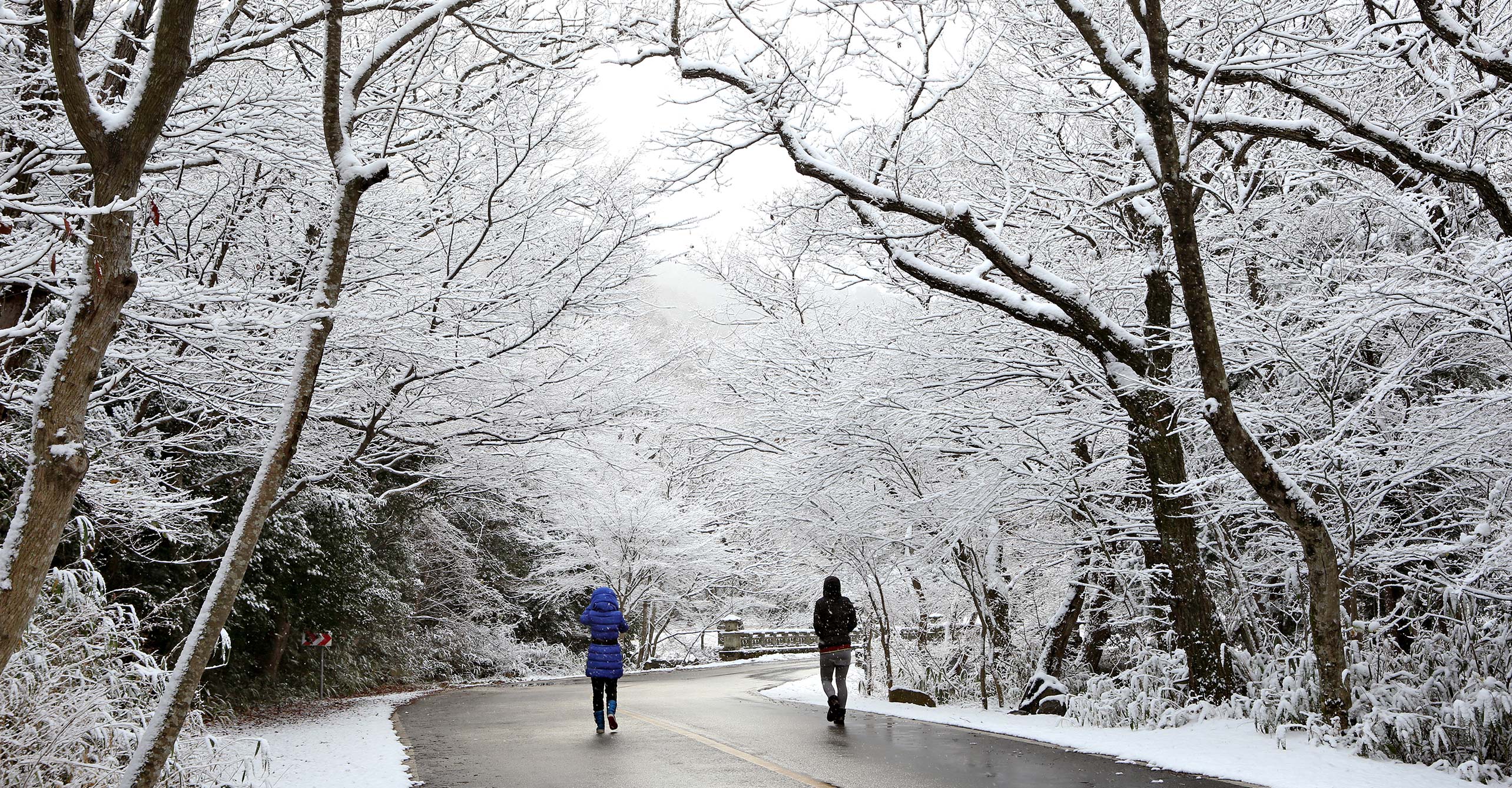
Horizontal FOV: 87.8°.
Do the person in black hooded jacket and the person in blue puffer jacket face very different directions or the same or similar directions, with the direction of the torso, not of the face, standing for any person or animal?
same or similar directions

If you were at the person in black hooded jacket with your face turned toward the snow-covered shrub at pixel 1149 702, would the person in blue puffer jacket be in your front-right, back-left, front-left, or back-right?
back-right

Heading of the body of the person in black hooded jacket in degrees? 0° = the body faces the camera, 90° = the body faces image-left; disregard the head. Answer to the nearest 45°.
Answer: approximately 180°

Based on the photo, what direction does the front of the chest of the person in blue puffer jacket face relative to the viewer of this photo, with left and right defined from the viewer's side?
facing away from the viewer

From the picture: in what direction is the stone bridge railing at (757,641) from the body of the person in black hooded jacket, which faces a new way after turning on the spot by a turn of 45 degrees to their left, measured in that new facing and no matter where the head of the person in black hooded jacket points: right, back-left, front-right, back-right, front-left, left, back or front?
front-right

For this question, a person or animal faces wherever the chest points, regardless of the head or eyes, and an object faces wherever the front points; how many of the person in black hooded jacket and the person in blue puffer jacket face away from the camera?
2

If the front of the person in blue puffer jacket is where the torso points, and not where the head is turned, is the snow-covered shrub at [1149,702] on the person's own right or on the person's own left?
on the person's own right

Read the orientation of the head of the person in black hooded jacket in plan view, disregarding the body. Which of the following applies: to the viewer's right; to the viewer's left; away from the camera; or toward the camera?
away from the camera

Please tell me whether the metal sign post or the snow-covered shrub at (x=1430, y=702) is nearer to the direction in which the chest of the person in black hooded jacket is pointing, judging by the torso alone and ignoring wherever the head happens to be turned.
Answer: the metal sign post

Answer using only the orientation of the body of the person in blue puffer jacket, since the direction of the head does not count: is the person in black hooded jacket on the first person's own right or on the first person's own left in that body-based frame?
on the first person's own right

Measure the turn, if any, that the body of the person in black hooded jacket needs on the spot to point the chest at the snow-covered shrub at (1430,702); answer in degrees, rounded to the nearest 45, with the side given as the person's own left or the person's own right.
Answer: approximately 135° to the person's own right

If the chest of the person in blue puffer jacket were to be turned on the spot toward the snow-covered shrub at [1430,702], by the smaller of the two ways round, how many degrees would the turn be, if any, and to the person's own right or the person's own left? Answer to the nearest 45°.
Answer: approximately 135° to the person's own right

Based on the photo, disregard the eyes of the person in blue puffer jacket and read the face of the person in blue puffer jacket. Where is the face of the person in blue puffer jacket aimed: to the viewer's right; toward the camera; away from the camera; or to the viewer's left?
away from the camera

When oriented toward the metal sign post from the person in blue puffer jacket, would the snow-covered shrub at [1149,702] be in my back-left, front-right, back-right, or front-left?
back-right

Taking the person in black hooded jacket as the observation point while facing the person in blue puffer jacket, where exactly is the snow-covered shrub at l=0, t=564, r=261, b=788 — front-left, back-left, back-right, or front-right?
front-left

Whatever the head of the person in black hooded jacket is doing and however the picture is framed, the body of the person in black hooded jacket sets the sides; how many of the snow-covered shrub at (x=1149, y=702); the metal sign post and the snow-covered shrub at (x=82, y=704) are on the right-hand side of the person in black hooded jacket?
1
